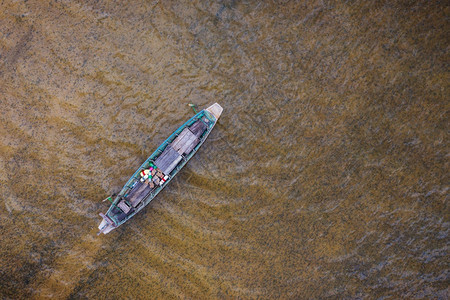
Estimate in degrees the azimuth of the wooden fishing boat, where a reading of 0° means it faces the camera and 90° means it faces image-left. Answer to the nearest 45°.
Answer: approximately 225°
